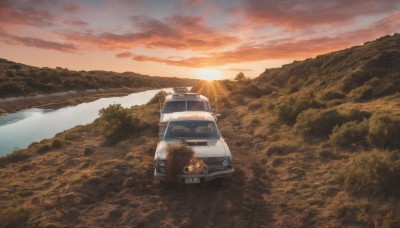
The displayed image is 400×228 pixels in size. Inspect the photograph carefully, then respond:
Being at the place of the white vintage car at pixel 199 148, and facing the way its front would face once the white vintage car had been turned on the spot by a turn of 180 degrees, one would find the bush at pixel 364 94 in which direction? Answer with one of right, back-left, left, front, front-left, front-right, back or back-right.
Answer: front-right

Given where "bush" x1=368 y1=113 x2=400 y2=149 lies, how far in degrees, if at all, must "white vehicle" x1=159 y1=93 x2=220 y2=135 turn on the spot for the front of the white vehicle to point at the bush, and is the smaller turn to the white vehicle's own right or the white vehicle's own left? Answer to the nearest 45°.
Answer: approximately 45° to the white vehicle's own left

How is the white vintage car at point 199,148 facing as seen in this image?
toward the camera

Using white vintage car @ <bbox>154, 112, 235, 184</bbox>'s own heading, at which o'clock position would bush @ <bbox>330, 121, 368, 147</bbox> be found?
The bush is roughly at 8 o'clock from the white vintage car.

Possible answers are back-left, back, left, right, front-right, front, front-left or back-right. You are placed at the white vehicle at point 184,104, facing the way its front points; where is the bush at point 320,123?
left

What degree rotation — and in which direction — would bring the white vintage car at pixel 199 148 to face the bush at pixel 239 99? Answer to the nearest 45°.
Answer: approximately 180°

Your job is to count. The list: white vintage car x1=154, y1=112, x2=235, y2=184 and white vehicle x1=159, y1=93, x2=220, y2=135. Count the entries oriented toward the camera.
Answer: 2

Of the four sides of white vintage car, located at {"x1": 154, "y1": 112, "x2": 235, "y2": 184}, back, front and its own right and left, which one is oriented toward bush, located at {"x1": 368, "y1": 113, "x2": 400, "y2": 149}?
left

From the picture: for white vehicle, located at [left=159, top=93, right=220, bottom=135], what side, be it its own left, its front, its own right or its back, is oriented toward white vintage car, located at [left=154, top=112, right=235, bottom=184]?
front

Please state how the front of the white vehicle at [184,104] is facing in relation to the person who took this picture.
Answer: facing the viewer

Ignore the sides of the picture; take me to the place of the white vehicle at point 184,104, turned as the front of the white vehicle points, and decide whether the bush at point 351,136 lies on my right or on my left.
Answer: on my left

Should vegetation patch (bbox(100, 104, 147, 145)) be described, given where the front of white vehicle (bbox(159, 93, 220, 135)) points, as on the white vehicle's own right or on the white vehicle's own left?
on the white vehicle's own right
